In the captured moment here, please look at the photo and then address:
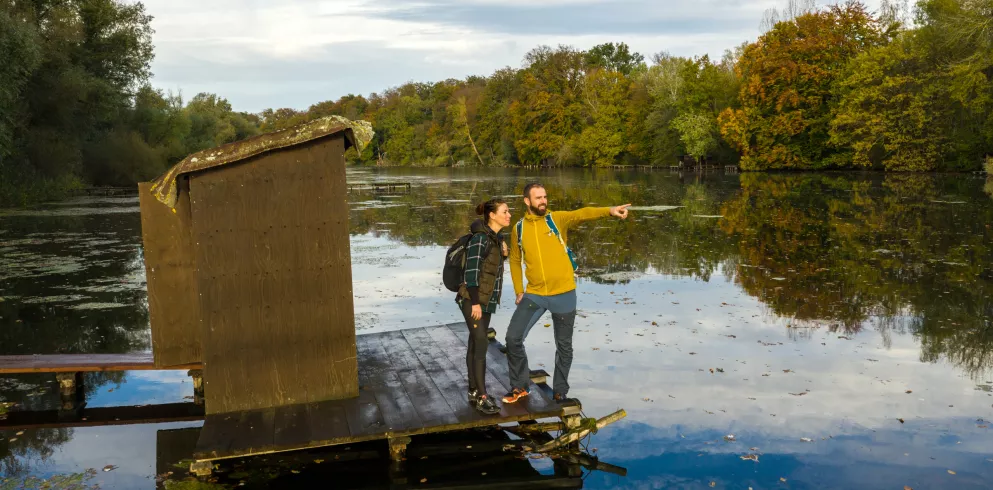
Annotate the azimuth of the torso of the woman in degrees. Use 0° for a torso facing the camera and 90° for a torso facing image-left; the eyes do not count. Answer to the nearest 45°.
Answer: approximately 270°

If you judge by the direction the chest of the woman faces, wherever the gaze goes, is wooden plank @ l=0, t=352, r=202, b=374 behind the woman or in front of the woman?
behind

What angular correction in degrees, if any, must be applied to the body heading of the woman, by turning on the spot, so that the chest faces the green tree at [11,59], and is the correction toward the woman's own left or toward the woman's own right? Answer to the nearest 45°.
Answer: approximately 135° to the woman's own left
